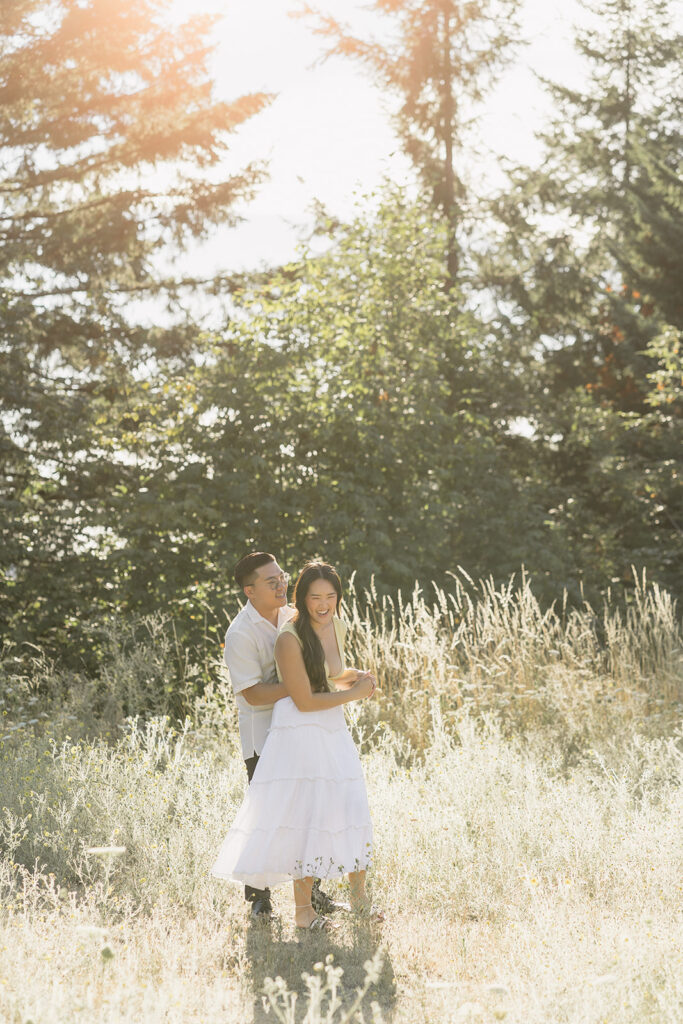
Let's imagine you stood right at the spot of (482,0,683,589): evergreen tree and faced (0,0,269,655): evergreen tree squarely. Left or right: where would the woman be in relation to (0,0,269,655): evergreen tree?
left

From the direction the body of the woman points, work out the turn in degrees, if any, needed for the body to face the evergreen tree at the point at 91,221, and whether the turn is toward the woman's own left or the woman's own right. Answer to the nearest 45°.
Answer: approximately 135° to the woman's own left

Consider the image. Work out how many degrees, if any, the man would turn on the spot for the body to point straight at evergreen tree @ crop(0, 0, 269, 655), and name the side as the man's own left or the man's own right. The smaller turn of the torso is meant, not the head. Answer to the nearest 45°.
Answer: approximately 135° to the man's own left

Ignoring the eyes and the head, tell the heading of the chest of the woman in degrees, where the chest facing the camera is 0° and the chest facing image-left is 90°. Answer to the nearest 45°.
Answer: approximately 315°

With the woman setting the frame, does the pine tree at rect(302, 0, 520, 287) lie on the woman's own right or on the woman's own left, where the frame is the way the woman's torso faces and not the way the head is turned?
on the woman's own left

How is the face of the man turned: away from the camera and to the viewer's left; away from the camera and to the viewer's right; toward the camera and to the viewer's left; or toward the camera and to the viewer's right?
toward the camera and to the viewer's right

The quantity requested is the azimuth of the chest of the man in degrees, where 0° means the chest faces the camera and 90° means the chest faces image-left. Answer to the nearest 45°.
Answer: approximately 315°
